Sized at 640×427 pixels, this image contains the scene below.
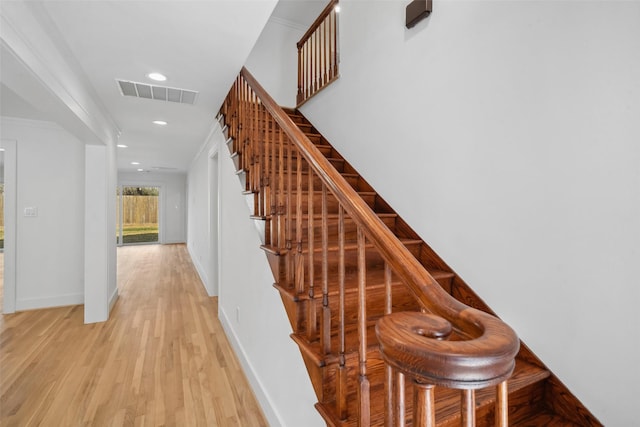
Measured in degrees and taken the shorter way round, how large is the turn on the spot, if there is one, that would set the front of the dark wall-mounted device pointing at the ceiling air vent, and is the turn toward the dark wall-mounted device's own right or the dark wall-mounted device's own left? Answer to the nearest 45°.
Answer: approximately 45° to the dark wall-mounted device's own right

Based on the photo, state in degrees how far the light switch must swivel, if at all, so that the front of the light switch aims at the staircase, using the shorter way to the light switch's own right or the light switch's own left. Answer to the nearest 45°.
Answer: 0° — it already faces it

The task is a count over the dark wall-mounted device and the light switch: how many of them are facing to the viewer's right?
0

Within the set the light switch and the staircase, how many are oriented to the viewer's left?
0

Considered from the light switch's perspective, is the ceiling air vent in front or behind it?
in front

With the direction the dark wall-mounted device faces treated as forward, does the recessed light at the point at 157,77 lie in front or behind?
in front

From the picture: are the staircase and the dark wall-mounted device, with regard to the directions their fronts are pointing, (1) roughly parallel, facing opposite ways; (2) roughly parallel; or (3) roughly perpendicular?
roughly perpendicular
